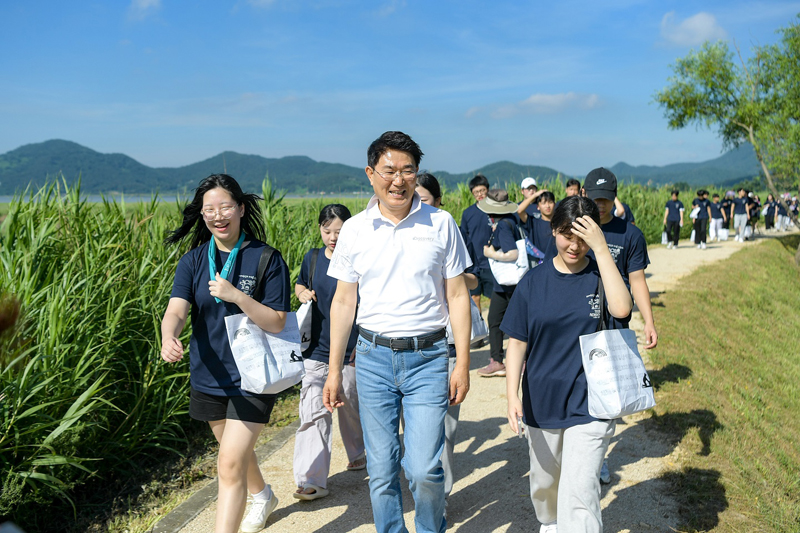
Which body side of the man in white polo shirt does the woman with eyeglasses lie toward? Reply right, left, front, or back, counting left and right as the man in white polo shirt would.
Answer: right

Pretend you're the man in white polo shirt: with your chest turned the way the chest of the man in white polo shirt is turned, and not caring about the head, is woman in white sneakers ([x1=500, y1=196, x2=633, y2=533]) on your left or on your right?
on your left

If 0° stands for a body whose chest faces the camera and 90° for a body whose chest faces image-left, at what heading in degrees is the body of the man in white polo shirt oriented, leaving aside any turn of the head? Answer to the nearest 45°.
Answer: approximately 0°

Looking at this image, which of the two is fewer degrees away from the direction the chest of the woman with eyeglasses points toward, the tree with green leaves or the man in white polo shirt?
the man in white polo shirt

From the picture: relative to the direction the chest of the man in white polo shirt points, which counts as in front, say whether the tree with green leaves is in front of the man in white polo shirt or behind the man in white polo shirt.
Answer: behind

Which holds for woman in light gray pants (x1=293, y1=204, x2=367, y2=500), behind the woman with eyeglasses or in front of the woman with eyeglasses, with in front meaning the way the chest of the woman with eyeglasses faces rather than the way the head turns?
behind

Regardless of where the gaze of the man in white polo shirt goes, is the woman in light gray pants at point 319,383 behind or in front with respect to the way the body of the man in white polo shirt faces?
behind

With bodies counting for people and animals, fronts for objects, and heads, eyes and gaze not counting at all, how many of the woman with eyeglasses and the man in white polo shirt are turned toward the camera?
2

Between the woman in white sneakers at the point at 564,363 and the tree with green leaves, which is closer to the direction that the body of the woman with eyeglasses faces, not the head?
the woman in white sneakers
